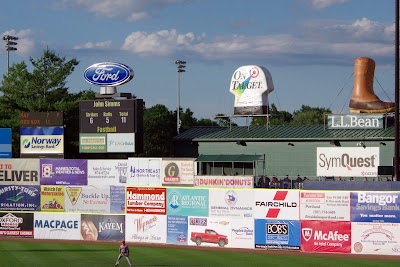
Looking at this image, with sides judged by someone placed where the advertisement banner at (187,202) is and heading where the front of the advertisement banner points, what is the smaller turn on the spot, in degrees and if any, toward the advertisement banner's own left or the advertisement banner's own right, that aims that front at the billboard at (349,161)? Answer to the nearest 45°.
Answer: approximately 90° to the advertisement banner's own left

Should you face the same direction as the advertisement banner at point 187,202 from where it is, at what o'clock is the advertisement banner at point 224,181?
the advertisement banner at point 224,181 is roughly at 8 o'clock from the advertisement banner at point 187,202.

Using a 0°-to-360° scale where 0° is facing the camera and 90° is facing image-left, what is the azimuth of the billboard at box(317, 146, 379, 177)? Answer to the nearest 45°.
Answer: approximately 0°

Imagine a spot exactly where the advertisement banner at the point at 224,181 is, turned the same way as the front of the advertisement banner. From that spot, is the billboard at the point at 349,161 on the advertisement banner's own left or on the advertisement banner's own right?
on the advertisement banner's own left

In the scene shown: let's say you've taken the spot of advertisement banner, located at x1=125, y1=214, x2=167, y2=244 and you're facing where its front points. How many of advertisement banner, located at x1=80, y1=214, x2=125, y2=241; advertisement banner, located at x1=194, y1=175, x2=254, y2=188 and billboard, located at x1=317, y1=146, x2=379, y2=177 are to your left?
2

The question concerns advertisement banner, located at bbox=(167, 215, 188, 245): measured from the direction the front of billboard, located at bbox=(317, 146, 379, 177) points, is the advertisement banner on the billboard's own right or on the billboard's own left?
on the billboard's own right

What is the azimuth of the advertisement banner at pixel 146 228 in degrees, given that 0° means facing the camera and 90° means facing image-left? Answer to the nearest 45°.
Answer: approximately 0°
